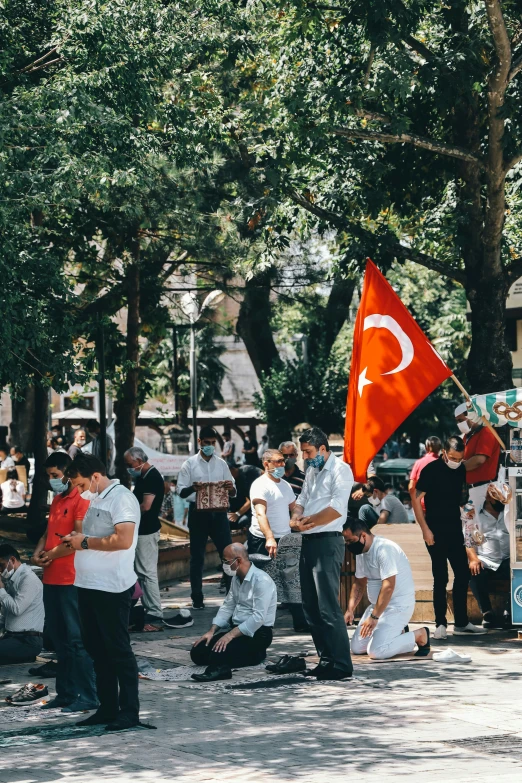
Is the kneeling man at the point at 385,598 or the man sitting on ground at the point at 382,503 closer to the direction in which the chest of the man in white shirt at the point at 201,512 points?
the kneeling man

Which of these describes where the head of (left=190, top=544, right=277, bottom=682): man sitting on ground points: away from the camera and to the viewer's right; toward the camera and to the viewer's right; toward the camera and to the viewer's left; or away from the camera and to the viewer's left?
toward the camera and to the viewer's left

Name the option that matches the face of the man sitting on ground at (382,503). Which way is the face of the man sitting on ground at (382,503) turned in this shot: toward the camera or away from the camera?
toward the camera

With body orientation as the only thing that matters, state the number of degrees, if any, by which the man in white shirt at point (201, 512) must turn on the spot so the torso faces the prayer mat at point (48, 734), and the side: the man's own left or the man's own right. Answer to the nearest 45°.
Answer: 0° — they already face it

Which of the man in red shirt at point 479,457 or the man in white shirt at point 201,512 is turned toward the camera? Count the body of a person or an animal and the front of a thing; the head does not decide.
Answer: the man in white shirt

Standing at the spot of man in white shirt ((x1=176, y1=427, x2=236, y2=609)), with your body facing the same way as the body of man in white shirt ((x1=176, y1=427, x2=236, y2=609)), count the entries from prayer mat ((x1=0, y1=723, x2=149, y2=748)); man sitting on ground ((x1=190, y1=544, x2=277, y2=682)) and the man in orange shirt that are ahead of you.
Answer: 3

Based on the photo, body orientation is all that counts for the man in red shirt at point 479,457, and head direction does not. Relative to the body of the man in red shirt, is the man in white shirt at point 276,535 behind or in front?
in front

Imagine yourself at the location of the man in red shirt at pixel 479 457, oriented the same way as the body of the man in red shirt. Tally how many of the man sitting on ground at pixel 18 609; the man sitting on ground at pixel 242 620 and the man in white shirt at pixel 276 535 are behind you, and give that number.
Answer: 0

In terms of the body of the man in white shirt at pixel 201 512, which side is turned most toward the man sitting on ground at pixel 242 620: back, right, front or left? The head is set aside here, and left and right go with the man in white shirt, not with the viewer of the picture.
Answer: front

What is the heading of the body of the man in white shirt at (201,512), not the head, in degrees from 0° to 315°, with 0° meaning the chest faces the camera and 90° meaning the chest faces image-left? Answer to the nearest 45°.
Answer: approximately 0°

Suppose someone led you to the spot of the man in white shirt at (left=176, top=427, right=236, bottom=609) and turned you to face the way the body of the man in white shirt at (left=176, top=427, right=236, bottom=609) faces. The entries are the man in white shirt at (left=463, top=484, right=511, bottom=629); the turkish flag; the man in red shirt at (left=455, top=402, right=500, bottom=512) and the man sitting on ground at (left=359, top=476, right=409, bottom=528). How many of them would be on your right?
0
